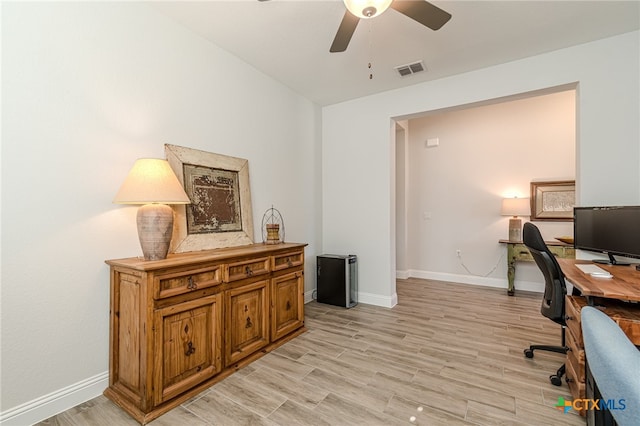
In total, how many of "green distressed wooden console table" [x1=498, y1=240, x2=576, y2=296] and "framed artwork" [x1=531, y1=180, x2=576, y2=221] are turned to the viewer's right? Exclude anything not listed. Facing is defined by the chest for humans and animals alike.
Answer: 0

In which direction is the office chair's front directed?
to the viewer's right

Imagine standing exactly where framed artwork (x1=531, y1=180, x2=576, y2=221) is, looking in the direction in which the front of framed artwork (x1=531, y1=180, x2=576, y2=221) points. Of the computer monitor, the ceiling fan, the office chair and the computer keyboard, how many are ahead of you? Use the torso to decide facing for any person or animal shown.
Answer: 4

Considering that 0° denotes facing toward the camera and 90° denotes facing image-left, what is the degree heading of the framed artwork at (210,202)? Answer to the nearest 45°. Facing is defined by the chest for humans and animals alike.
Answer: approximately 315°

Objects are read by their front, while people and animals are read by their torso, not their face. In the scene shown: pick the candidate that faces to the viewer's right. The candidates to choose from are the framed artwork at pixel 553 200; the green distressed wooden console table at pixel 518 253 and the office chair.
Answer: the office chair

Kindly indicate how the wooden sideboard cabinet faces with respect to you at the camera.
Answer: facing the viewer and to the right of the viewer

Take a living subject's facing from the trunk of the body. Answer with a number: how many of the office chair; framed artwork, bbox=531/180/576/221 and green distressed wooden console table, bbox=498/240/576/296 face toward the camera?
2

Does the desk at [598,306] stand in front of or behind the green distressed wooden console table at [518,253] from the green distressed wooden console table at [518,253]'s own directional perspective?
in front

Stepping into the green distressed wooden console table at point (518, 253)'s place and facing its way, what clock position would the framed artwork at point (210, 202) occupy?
The framed artwork is roughly at 1 o'clock from the green distressed wooden console table.

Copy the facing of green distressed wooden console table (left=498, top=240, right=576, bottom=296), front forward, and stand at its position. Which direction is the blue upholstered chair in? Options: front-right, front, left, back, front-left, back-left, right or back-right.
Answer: front

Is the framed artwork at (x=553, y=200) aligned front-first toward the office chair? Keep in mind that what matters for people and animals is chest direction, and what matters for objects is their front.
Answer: yes

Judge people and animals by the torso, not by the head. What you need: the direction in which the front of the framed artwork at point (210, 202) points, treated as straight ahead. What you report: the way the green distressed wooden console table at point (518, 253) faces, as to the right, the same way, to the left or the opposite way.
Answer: to the right

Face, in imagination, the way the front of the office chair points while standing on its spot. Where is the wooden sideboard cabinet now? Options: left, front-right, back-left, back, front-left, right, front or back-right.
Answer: back-right

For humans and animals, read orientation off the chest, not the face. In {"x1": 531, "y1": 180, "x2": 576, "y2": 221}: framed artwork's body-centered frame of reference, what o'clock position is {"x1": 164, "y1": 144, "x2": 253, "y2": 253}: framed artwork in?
{"x1": 164, "y1": 144, "x2": 253, "y2": 253}: framed artwork is roughly at 1 o'clock from {"x1": 531, "y1": 180, "x2": 576, "y2": 221}: framed artwork.

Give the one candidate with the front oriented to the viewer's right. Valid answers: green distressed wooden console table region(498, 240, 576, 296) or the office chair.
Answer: the office chair

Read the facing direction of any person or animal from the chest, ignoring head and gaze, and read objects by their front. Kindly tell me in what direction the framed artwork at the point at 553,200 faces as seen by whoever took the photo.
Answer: facing the viewer
